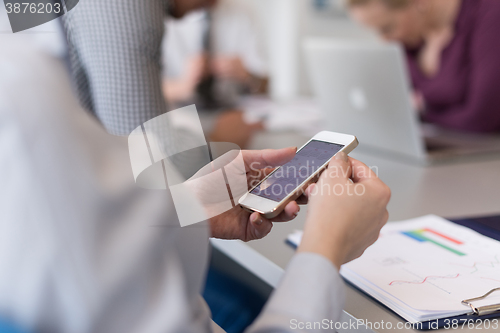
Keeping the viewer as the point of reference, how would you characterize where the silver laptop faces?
facing away from the viewer and to the right of the viewer

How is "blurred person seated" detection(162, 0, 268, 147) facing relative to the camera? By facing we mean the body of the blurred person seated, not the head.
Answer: toward the camera

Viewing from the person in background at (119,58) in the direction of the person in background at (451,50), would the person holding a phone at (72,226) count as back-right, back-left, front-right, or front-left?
back-right

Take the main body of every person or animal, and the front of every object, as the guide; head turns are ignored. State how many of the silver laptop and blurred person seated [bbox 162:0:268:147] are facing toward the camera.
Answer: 1

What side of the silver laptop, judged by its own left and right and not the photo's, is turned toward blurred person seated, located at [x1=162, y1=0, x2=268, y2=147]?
left

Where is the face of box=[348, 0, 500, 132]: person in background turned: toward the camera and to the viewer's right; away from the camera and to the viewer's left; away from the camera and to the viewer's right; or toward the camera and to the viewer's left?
toward the camera and to the viewer's left

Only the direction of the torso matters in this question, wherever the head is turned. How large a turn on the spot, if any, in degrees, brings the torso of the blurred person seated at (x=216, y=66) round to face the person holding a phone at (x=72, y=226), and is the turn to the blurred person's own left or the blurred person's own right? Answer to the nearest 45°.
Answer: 0° — they already face them

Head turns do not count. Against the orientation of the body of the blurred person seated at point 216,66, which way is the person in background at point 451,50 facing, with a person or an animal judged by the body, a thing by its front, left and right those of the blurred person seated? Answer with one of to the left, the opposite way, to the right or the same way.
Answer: to the right

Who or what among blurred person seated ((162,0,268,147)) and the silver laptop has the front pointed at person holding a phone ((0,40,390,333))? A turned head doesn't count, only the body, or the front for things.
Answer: the blurred person seated

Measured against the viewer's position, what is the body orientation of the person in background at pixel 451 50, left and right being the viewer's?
facing the viewer and to the left of the viewer

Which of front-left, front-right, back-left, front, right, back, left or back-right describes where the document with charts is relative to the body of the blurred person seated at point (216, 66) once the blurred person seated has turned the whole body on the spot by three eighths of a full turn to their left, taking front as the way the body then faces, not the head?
back-right

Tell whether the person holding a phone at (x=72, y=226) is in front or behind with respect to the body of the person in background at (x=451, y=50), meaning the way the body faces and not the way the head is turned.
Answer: in front

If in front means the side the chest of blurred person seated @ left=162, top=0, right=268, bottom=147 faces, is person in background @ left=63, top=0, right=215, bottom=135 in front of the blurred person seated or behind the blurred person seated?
in front
